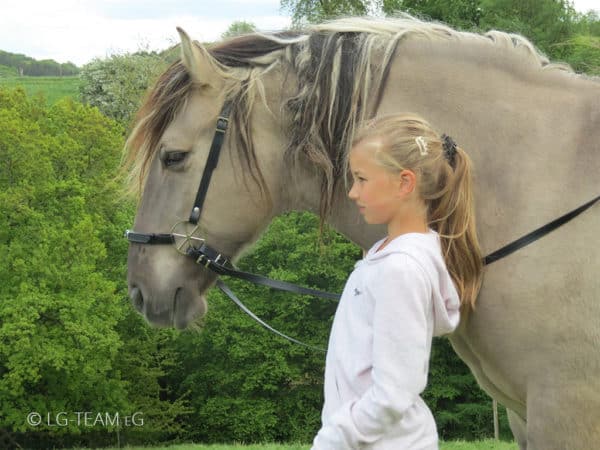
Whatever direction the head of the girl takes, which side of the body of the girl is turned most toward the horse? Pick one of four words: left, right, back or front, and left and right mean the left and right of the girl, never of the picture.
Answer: right

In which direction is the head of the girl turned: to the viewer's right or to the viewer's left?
to the viewer's left

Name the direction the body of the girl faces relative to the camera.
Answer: to the viewer's left

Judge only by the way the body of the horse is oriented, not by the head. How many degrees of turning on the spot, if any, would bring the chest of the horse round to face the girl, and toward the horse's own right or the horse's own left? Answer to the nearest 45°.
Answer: approximately 90° to the horse's own left

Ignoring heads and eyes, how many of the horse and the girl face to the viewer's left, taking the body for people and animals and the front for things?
2

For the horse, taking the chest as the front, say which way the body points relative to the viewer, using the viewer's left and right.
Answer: facing to the left of the viewer

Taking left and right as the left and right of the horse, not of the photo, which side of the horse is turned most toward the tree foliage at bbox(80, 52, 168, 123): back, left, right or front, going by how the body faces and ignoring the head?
right
